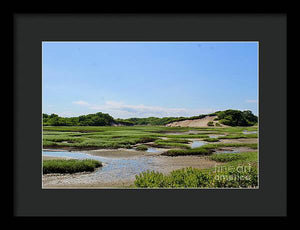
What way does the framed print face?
toward the camera
